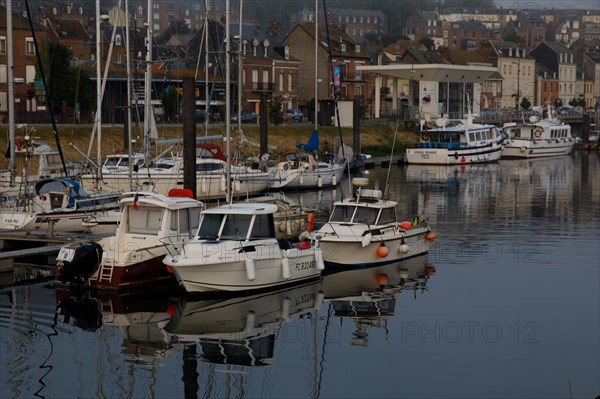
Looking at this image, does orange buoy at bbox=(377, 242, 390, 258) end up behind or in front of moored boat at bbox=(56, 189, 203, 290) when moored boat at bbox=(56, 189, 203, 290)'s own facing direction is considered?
in front

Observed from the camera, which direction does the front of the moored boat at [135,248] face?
facing away from the viewer and to the right of the viewer
